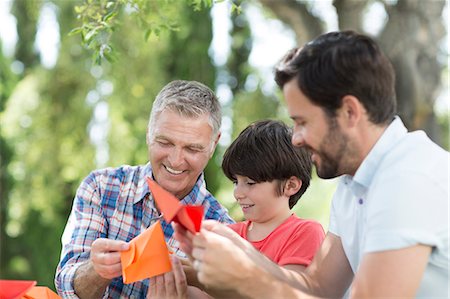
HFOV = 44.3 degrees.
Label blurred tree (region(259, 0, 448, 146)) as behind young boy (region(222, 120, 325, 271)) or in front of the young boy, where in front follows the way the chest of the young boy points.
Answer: behind

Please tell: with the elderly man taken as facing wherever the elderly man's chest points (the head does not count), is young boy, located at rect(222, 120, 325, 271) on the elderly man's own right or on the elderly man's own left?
on the elderly man's own left

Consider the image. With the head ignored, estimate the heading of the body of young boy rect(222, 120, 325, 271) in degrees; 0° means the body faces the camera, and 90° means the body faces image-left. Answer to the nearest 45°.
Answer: approximately 45°

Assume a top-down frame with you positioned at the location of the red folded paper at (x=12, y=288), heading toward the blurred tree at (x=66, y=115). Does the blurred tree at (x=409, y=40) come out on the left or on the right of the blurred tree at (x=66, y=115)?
right

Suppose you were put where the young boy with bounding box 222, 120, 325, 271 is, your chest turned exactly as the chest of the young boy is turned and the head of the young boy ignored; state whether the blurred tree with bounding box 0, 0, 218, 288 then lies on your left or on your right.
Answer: on your right

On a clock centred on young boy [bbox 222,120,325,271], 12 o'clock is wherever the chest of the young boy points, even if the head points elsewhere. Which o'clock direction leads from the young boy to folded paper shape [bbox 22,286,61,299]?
The folded paper shape is roughly at 1 o'clock from the young boy.

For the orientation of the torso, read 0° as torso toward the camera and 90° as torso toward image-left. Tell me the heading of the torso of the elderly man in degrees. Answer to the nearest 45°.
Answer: approximately 0°

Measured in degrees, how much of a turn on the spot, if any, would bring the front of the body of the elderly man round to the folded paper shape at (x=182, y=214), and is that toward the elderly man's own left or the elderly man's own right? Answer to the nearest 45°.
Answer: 0° — they already face it

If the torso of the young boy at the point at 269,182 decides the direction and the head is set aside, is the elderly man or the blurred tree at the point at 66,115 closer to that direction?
the elderly man

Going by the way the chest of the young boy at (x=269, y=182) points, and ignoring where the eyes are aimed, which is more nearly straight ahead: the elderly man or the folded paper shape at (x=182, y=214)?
the folded paper shape
